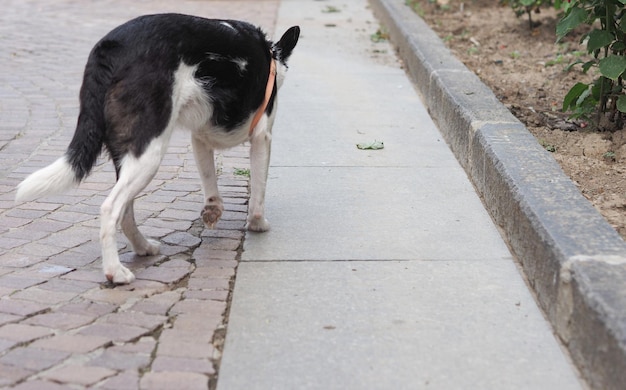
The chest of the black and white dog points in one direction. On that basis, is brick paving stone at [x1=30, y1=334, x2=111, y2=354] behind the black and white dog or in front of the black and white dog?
behind

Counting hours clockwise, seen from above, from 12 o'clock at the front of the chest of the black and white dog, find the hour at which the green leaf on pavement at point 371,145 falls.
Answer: The green leaf on pavement is roughly at 12 o'clock from the black and white dog.

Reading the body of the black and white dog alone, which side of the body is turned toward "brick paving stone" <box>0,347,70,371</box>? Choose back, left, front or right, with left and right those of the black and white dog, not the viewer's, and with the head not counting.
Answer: back

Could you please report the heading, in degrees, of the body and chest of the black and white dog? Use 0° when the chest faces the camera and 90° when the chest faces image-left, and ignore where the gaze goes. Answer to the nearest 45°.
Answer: approximately 225°

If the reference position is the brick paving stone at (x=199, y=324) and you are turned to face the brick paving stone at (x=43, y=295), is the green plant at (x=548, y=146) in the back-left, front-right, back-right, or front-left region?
back-right

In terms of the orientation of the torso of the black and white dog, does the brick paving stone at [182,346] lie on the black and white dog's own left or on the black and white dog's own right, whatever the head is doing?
on the black and white dog's own right
